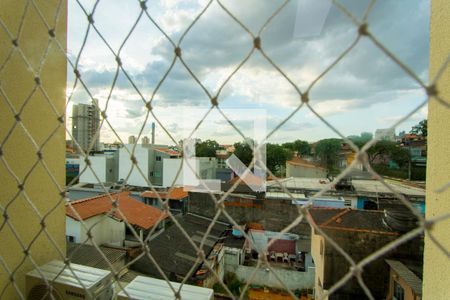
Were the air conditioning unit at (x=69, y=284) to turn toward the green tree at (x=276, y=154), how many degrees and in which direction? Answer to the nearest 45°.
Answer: approximately 180°

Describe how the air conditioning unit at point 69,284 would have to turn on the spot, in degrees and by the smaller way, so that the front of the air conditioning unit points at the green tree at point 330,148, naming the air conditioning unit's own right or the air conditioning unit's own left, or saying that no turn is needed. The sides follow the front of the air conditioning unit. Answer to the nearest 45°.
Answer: approximately 135° to the air conditioning unit's own left
